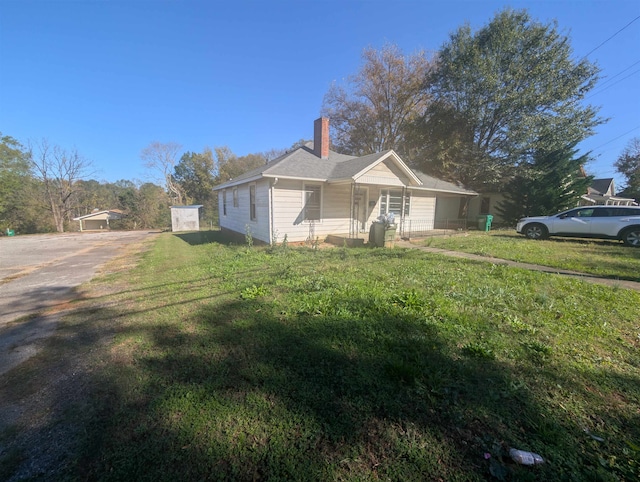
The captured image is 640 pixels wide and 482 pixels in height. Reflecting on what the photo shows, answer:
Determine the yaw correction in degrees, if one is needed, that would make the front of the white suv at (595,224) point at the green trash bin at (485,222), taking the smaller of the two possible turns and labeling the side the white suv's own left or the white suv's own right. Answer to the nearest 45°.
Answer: approximately 45° to the white suv's own right

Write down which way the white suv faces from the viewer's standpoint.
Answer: facing to the left of the viewer

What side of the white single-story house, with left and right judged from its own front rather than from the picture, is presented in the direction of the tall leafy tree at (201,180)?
back

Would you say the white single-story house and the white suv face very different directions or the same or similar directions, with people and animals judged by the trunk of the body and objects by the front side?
very different directions

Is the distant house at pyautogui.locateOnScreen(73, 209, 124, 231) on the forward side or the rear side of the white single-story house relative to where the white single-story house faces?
on the rear side

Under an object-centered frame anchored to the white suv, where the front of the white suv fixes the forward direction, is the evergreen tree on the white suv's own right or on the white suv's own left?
on the white suv's own right

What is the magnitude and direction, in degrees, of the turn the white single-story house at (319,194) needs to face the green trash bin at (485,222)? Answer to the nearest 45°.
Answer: approximately 90° to its left

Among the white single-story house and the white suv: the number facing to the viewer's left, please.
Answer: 1

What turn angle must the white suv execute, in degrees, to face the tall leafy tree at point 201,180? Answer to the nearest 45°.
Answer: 0° — it already faces it

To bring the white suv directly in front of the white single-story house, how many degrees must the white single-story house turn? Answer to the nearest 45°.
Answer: approximately 45° to its left

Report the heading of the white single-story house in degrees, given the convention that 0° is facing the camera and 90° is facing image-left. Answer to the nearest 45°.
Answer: approximately 315°
